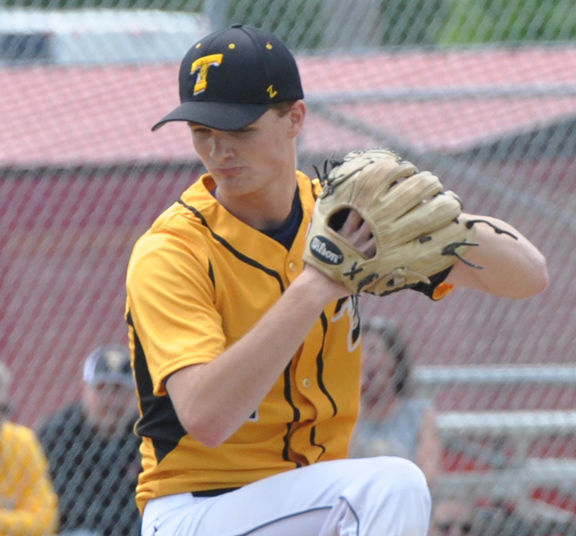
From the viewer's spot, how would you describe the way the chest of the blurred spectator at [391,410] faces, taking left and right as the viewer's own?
facing the viewer and to the left of the viewer

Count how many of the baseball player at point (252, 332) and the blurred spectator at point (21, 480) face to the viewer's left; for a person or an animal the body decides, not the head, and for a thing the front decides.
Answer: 0

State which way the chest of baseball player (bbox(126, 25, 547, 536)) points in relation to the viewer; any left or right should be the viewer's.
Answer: facing the viewer and to the right of the viewer

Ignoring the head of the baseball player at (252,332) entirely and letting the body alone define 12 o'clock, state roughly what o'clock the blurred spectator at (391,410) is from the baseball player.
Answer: The blurred spectator is roughly at 8 o'clock from the baseball player.

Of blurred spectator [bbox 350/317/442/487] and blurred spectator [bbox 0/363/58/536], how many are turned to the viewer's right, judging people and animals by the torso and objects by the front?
0

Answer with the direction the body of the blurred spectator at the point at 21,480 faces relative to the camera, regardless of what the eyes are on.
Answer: toward the camera

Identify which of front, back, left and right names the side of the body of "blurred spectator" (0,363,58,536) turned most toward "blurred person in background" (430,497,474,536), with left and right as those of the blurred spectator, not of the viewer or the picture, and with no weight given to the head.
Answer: left

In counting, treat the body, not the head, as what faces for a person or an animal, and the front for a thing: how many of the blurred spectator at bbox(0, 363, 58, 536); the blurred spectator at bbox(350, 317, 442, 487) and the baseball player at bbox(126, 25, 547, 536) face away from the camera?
0

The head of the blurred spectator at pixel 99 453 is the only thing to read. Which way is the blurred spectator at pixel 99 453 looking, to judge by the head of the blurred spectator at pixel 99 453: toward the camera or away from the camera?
toward the camera
